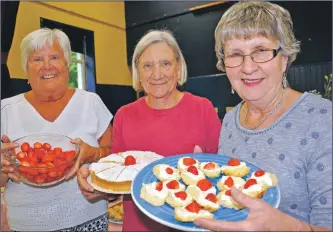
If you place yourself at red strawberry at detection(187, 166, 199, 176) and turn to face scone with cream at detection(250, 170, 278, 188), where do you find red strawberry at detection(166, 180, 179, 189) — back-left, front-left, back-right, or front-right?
back-right

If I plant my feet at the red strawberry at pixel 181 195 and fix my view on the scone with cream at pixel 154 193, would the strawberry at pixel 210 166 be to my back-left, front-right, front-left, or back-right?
back-right

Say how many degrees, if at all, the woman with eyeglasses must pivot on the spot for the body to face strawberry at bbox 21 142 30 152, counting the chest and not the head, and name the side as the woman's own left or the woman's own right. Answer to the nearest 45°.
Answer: approximately 45° to the woman's own right

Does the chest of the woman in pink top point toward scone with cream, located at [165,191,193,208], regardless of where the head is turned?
yes

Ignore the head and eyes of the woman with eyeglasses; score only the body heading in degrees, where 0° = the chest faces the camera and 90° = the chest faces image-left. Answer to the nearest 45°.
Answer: approximately 45°
